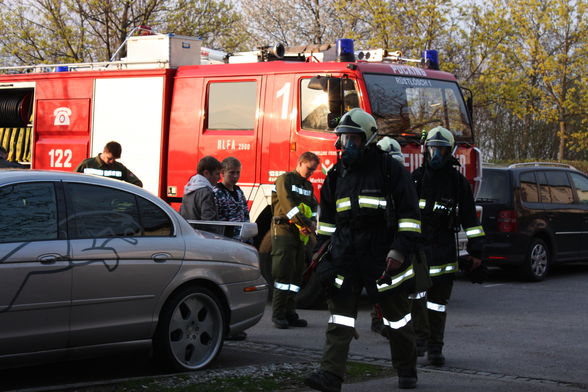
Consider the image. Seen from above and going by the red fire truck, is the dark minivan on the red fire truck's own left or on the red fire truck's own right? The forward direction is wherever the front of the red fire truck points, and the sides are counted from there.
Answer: on the red fire truck's own left

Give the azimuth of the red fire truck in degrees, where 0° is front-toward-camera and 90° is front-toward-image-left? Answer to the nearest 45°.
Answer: approximately 315°

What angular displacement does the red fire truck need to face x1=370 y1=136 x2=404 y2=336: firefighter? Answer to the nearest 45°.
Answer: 0° — it already faces them

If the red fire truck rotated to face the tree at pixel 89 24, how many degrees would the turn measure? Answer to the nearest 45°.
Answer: approximately 135° to its left

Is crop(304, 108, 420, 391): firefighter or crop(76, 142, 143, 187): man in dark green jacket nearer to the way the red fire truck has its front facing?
the firefighter

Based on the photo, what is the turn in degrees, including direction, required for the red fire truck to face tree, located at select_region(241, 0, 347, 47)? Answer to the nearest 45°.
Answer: approximately 135° to its left

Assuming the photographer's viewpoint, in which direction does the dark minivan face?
facing away from the viewer and to the right of the viewer

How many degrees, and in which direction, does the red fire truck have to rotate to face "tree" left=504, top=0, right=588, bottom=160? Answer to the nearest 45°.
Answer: approximately 90° to its left

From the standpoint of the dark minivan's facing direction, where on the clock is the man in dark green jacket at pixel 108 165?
The man in dark green jacket is roughly at 6 o'clock from the dark minivan.
